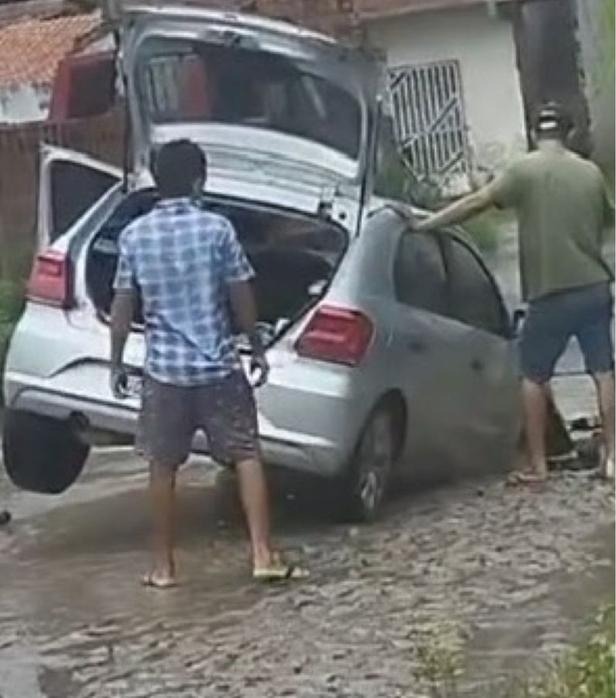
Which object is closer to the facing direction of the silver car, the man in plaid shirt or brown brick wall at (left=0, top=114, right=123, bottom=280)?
the brown brick wall

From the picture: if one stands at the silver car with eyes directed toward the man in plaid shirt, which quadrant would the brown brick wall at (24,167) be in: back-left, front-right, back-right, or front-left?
back-right

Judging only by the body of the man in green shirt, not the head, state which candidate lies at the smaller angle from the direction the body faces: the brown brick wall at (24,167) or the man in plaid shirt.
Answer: the brown brick wall

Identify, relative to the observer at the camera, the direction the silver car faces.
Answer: facing away from the viewer and to the right of the viewer

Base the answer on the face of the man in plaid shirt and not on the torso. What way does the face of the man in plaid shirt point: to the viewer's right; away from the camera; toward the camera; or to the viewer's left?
away from the camera

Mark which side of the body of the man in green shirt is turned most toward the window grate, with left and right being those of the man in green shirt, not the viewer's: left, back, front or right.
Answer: front

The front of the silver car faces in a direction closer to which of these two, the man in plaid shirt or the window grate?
the window grate

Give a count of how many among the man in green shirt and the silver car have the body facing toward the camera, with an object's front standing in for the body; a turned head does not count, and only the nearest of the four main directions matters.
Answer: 0

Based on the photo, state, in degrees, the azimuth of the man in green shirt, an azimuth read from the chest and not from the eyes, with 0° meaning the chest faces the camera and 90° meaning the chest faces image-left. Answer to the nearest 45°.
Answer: approximately 180°

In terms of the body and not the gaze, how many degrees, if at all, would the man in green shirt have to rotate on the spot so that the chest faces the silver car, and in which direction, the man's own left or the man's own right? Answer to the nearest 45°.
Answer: approximately 90° to the man's own left
